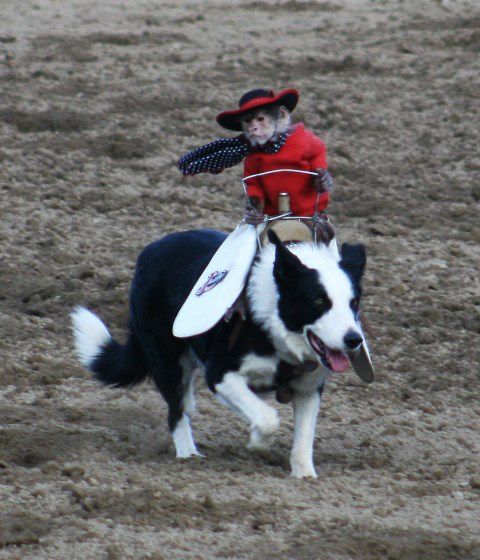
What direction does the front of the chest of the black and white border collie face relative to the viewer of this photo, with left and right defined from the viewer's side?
facing the viewer and to the right of the viewer
